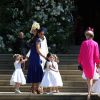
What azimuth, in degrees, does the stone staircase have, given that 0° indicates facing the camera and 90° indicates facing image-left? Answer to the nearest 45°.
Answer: approximately 0°

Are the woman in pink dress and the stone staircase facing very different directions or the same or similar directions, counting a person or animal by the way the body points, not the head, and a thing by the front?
very different directions
